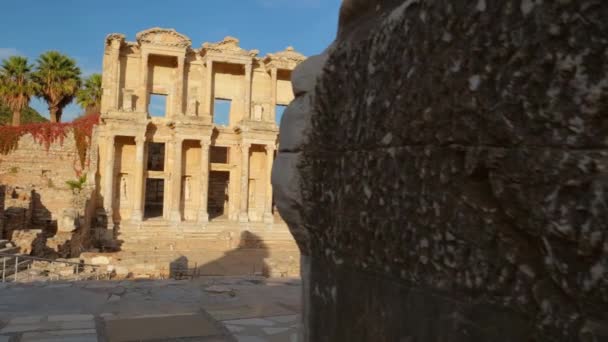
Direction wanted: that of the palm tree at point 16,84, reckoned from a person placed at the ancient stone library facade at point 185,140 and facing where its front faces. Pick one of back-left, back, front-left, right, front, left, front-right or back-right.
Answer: back-right

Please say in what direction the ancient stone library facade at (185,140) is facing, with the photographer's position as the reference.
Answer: facing the viewer

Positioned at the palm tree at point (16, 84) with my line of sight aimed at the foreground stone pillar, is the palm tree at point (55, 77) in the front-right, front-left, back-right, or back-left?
front-left

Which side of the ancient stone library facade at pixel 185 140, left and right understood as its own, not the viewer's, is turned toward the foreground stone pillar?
front

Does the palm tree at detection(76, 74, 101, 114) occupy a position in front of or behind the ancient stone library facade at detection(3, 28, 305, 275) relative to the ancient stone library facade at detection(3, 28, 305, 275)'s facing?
behind

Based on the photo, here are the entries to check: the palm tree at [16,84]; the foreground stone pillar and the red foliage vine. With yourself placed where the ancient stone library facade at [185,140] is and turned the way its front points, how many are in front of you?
1

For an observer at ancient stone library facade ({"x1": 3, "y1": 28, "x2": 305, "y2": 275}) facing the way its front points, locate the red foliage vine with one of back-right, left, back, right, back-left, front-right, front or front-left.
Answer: back-right

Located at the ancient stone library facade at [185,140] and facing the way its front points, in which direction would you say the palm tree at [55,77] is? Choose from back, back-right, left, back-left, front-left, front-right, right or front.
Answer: back-right

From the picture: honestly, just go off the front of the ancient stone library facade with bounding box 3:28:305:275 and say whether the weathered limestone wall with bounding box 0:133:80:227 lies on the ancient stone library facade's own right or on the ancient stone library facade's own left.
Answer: on the ancient stone library facade's own right

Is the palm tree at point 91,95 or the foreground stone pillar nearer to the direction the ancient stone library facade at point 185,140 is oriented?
the foreground stone pillar
